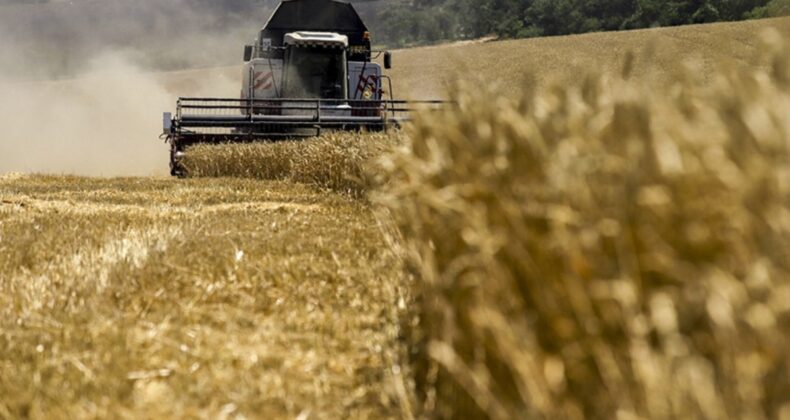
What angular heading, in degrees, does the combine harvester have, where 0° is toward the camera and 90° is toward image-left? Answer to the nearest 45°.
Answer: approximately 0°
